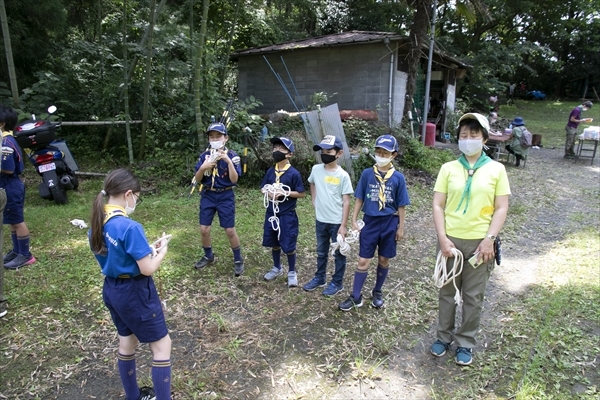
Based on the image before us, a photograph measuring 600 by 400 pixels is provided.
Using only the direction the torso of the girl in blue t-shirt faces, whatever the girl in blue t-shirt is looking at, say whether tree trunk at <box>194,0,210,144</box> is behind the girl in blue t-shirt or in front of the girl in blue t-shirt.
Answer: in front

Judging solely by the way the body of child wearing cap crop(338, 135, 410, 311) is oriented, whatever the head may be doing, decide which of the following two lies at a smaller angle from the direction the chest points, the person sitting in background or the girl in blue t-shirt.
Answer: the girl in blue t-shirt

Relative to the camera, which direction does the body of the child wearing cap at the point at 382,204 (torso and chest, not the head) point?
toward the camera

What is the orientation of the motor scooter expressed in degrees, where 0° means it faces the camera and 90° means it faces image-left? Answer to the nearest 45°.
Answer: approximately 180°

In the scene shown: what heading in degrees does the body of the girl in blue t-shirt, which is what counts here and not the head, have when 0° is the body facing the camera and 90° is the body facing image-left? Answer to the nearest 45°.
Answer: approximately 225°

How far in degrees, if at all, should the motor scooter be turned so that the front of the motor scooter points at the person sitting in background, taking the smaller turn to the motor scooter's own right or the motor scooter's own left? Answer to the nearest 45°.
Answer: approximately 90° to the motor scooter's own right

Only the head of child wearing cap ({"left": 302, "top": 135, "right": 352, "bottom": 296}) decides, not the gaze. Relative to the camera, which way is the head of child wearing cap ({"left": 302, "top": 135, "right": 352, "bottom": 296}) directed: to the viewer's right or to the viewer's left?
to the viewer's left

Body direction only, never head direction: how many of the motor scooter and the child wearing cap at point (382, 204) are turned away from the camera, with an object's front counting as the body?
1

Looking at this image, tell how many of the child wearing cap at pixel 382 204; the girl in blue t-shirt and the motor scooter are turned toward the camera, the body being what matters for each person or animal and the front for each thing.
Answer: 1

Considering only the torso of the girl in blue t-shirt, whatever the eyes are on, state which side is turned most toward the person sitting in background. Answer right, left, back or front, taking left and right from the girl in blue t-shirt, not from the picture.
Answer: front

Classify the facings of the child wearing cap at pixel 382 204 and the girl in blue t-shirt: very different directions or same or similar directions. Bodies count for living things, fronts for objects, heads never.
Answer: very different directions

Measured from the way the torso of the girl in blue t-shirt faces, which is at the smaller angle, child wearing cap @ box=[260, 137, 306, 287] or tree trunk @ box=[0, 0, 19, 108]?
the child wearing cap

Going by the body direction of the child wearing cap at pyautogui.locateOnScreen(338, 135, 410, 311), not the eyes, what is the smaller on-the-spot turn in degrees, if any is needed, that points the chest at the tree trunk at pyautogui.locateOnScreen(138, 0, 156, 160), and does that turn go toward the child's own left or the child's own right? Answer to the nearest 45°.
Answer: approximately 135° to the child's own right

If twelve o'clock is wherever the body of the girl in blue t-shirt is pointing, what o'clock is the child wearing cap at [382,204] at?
The child wearing cap is roughly at 1 o'clock from the girl in blue t-shirt.
